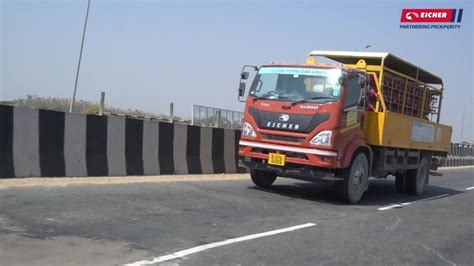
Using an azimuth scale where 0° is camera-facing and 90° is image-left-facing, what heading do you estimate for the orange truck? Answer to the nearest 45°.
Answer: approximately 45°

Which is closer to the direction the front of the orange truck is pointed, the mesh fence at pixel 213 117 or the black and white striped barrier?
the black and white striped barrier

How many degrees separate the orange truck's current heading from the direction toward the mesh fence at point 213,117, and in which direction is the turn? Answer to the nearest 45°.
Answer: approximately 90° to its right
